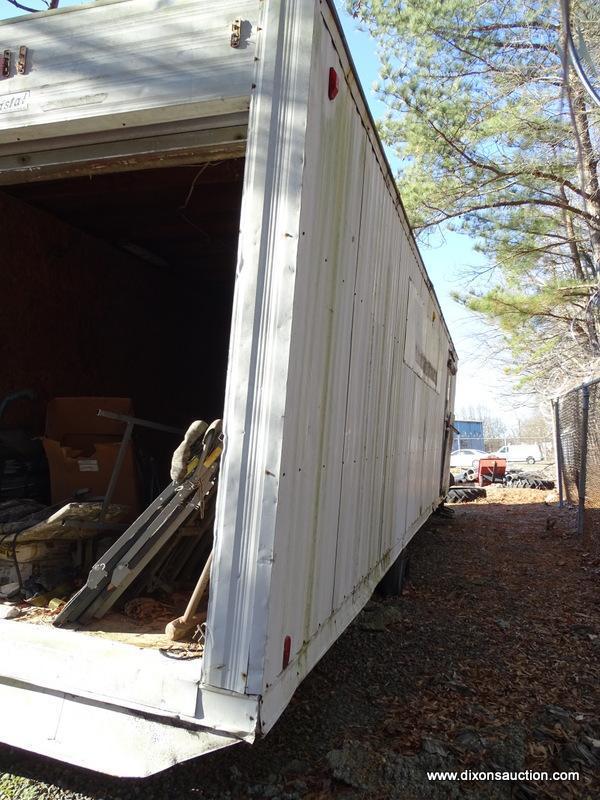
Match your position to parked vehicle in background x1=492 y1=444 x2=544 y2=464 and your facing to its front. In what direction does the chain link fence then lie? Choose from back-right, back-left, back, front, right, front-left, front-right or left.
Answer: left

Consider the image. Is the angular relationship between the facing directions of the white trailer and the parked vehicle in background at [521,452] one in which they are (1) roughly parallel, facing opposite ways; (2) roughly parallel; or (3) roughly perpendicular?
roughly perpendicular

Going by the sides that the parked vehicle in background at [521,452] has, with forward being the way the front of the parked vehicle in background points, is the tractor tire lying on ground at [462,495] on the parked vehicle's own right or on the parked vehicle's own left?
on the parked vehicle's own left

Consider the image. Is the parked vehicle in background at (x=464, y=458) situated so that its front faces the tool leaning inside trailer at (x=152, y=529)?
no

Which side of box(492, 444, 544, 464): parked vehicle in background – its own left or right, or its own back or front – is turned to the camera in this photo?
left

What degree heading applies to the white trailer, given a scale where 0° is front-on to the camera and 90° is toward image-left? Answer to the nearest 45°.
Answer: approximately 225°

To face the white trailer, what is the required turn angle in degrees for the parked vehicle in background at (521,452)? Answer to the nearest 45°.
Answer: approximately 90° to its left
